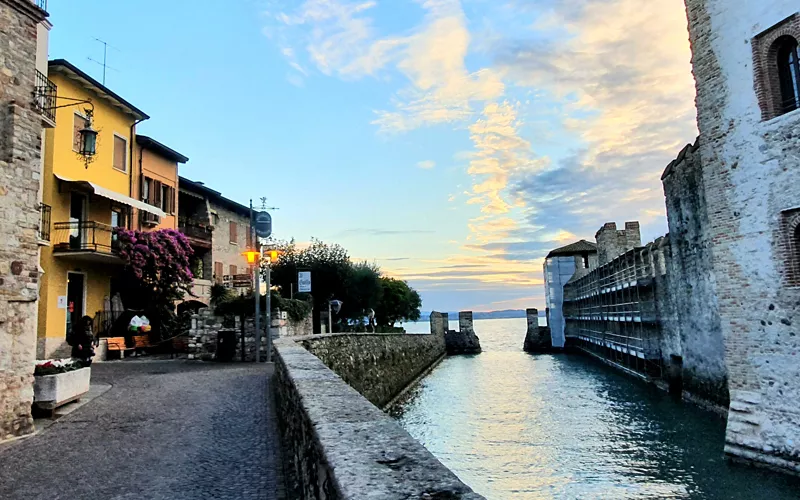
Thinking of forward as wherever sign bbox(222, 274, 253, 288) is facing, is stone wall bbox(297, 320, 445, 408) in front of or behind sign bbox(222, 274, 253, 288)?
in front

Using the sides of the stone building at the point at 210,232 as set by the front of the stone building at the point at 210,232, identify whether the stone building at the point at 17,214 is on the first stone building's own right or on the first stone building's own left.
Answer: on the first stone building's own right

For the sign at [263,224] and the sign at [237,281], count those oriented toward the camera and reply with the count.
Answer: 2

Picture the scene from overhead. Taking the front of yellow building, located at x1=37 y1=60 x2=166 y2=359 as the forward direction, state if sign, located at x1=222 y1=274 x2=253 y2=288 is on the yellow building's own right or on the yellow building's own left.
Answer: on the yellow building's own left

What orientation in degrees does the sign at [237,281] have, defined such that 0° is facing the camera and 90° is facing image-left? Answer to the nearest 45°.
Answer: approximately 0°

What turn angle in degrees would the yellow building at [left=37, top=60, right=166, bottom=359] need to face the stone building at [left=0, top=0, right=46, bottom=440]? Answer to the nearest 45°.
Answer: approximately 45° to its right

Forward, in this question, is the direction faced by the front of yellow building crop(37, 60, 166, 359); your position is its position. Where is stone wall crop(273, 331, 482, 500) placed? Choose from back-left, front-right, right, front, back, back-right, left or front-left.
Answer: front-right

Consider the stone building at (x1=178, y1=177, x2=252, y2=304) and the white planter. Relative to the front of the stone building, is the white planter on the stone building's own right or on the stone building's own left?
on the stone building's own right

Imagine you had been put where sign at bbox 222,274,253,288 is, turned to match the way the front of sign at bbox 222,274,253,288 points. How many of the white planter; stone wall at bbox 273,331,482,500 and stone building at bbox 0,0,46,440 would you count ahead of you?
3
